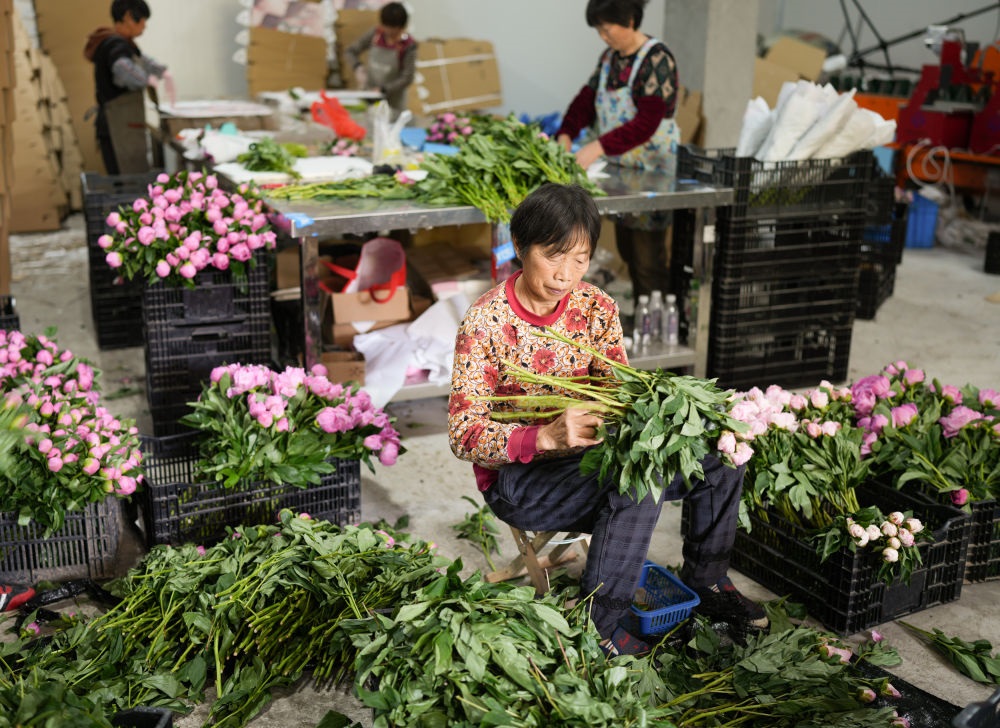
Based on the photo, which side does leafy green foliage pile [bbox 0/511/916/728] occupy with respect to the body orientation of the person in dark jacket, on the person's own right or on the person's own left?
on the person's own right

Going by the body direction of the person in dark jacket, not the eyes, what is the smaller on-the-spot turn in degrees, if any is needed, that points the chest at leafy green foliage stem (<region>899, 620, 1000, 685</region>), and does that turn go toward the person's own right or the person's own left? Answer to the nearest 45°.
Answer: approximately 90° to the person's own right

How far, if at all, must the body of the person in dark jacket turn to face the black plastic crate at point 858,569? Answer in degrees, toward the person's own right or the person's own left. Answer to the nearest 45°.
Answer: approximately 90° to the person's own right

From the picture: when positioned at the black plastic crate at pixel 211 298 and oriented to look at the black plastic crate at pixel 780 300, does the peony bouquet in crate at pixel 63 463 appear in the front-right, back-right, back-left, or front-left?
back-right

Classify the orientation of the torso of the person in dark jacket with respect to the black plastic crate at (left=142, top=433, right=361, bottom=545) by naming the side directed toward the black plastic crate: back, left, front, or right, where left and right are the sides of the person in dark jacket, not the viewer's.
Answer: right

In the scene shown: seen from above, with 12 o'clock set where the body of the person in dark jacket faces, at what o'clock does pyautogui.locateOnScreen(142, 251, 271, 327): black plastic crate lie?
The black plastic crate is roughly at 3 o'clock from the person in dark jacket.

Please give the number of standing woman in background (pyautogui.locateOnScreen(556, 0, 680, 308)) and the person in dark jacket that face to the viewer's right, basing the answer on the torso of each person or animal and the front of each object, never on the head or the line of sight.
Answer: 1

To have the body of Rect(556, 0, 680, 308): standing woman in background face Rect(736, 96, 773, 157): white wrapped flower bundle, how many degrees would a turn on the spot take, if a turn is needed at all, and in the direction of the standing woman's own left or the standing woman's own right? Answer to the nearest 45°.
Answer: approximately 135° to the standing woman's own left

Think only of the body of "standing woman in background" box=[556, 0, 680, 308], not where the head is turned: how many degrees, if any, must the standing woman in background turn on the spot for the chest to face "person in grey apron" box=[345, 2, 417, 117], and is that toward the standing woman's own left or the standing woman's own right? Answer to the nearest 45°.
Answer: approximately 90° to the standing woman's own right

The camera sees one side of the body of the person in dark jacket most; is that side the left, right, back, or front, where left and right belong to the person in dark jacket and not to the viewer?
right

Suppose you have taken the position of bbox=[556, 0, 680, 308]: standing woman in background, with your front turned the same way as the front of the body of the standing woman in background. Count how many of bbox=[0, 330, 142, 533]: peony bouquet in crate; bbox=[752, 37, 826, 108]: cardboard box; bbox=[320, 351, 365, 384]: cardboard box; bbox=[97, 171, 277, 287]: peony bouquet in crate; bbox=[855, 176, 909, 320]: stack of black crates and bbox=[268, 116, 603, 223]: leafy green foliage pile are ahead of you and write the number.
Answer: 4

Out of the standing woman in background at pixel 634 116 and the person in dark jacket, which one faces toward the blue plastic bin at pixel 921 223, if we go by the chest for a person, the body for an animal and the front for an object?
the person in dark jacket
